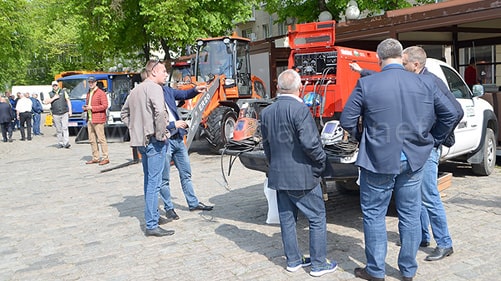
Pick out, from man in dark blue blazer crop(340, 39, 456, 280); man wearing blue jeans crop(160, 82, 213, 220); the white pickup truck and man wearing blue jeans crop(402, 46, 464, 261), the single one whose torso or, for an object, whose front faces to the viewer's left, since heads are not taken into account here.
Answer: man wearing blue jeans crop(402, 46, 464, 261)

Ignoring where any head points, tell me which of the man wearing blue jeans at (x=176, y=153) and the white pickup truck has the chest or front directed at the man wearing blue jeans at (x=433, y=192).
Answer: the man wearing blue jeans at (x=176, y=153)

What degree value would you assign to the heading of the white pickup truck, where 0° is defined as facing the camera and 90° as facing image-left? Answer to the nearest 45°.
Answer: approximately 225°

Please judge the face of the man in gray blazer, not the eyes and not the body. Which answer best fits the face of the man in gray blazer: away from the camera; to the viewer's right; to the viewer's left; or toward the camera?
to the viewer's right

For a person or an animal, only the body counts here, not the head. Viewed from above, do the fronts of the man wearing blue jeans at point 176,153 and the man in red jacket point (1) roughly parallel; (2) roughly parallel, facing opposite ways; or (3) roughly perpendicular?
roughly perpendicular

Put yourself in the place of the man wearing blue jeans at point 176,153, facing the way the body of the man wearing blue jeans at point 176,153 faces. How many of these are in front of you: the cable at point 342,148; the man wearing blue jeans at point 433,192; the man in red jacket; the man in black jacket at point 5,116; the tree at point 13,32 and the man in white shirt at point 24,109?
2

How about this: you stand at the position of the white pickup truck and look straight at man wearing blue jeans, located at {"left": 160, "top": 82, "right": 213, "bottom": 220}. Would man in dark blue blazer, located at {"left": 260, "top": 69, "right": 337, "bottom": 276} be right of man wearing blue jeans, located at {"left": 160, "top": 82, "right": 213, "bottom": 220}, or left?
left

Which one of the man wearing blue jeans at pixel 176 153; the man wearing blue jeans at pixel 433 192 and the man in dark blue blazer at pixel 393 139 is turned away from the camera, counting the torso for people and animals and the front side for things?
the man in dark blue blazer

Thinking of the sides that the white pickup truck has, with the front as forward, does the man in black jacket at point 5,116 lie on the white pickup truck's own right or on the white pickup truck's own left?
on the white pickup truck's own left

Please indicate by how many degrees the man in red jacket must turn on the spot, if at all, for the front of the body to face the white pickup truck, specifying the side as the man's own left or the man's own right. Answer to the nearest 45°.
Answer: approximately 90° to the man's own left

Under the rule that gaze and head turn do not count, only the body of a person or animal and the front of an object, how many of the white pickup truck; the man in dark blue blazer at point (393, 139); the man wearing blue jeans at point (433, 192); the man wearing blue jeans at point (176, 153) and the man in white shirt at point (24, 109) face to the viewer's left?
1

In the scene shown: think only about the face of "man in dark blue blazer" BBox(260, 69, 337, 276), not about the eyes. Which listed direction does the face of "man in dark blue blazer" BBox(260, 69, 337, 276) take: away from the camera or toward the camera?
away from the camera

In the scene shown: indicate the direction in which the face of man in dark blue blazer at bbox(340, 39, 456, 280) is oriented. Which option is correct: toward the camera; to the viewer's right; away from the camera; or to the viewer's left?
away from the camera

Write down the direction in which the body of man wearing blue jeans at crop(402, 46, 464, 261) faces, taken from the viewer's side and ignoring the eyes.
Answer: to the viewer's left

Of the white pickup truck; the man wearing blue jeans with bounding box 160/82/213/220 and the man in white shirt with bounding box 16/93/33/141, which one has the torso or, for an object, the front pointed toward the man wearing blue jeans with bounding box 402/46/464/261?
the man wearing blue jeans with bounding box 160/82/213/220
